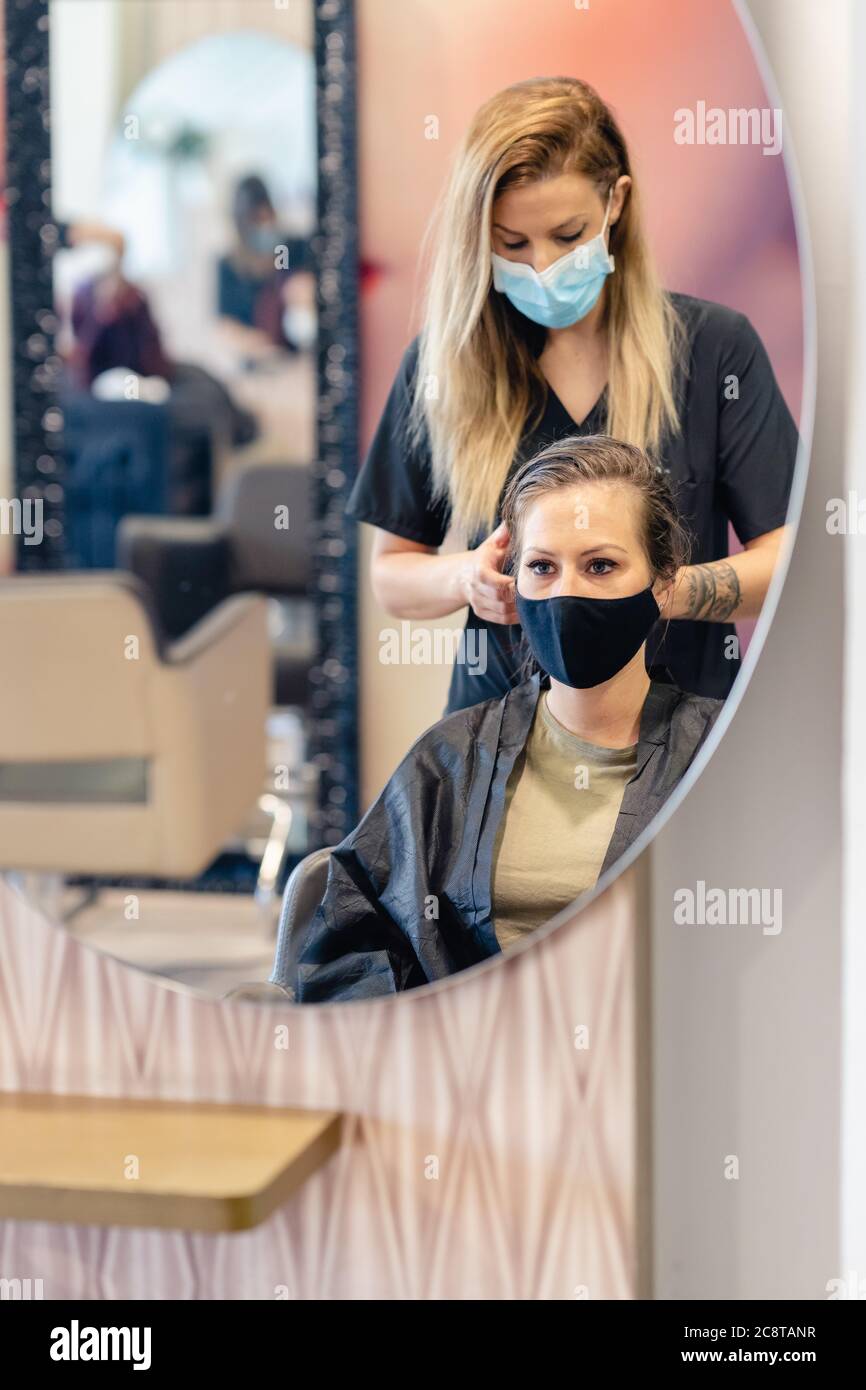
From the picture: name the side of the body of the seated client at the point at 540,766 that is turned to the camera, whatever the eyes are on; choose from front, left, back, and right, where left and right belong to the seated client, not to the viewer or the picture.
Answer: front
